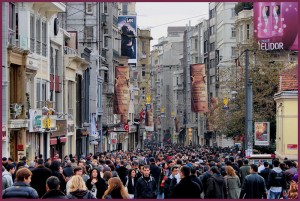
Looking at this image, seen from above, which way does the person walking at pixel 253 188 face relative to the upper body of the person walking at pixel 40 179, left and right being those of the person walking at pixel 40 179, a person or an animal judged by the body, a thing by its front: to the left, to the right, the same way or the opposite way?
the same way

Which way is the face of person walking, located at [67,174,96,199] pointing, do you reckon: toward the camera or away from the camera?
away from the camera

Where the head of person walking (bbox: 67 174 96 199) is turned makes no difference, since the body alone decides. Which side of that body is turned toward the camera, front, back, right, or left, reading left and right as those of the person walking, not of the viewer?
back

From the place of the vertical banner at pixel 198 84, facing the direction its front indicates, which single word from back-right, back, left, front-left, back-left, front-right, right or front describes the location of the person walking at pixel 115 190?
front

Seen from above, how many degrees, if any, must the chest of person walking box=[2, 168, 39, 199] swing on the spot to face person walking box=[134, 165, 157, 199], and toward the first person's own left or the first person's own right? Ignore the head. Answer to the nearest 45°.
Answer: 0° — they already face them

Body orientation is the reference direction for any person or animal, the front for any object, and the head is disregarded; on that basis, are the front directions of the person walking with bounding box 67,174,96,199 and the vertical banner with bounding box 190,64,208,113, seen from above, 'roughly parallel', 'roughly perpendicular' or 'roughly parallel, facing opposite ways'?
roughly parallel, facing opposite ways

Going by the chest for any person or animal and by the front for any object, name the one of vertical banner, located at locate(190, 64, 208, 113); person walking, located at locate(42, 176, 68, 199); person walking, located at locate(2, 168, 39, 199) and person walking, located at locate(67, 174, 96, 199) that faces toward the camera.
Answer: the vertical banner

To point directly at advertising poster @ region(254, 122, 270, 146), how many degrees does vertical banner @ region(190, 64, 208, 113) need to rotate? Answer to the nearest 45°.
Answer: approximately 45° to its left

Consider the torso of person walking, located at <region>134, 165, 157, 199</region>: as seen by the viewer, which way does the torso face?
toward the camera

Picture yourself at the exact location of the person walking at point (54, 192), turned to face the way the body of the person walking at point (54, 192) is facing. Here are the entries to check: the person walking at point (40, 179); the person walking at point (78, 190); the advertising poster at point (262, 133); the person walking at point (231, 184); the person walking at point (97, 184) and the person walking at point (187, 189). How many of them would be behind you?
0
